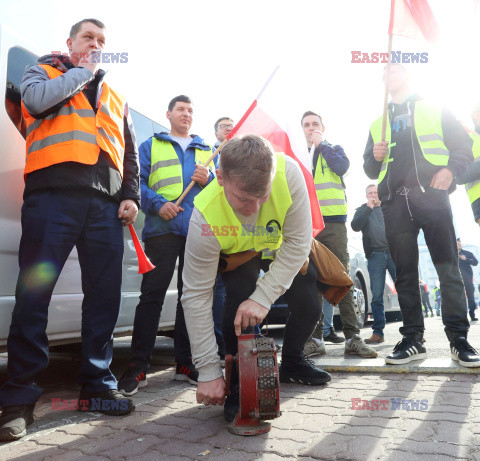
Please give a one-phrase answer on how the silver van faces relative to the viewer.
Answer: facing the viewer and to the left of the viewer
